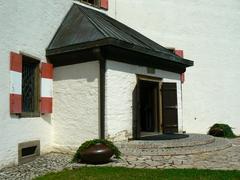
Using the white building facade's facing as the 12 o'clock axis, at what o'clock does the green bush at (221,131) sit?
The green bush is roughly at 9 o'clock from the white building facade.

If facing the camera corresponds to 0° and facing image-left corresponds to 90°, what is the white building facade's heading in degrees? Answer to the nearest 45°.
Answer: approximately 315°
